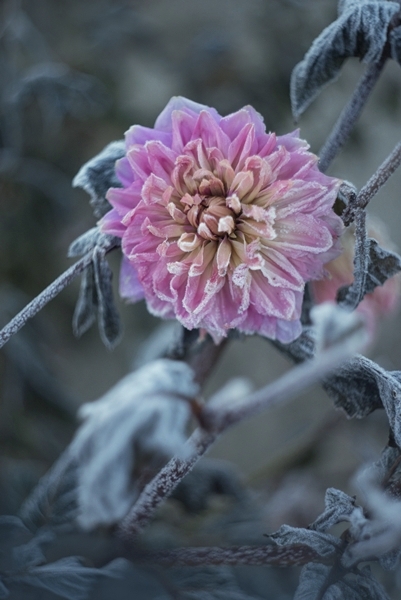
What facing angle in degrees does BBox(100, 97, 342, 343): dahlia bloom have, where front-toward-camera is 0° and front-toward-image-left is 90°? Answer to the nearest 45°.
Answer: approximately 0°
